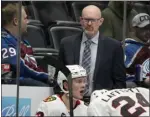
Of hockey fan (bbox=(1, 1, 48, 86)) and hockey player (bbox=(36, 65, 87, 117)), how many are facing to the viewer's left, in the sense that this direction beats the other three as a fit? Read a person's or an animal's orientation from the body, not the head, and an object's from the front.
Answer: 0

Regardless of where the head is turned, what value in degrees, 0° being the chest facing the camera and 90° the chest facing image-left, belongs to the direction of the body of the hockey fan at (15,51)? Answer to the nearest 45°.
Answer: approximately 270°
